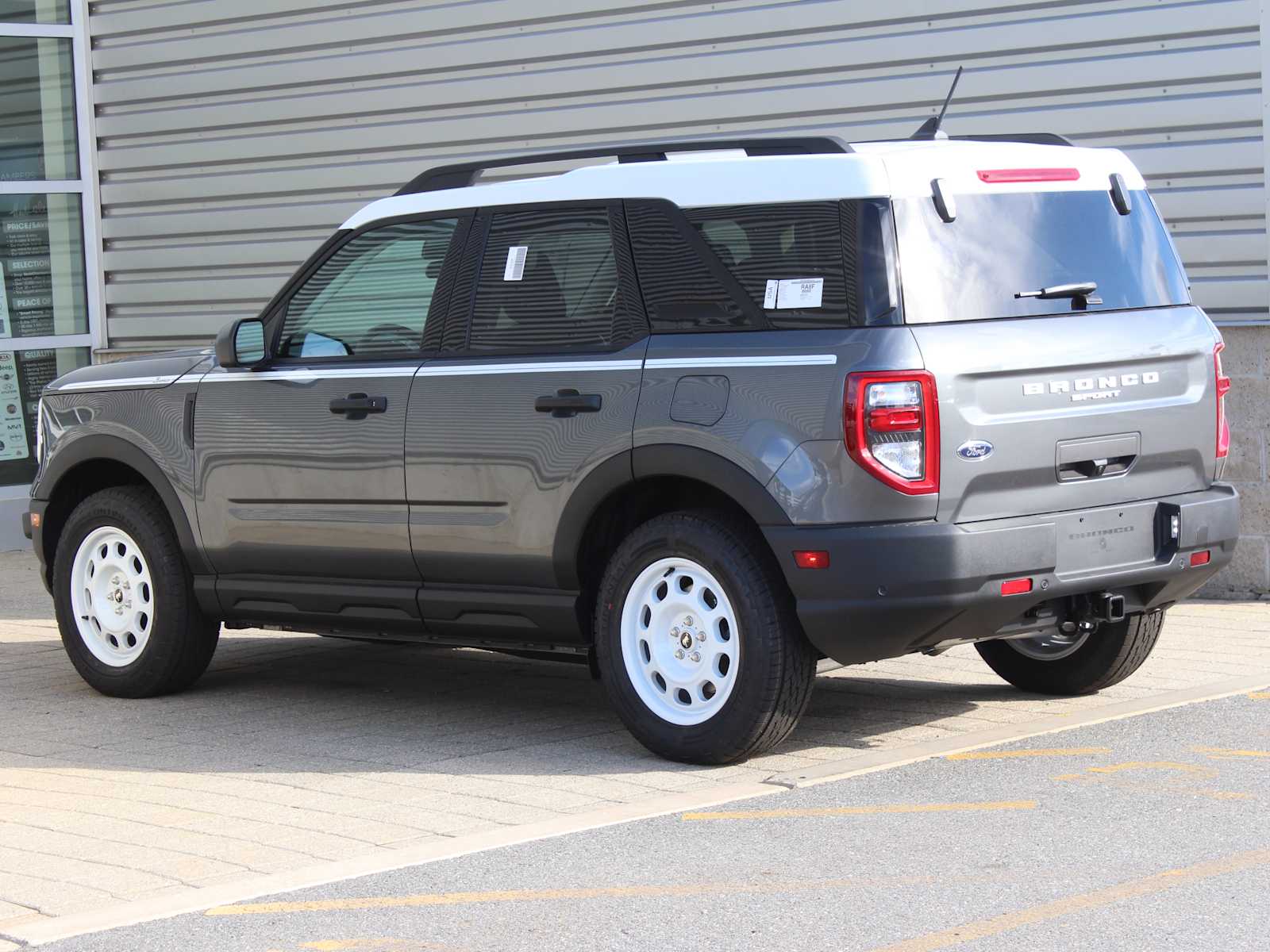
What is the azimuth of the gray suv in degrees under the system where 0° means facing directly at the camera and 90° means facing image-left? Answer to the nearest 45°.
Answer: approximately 135°
